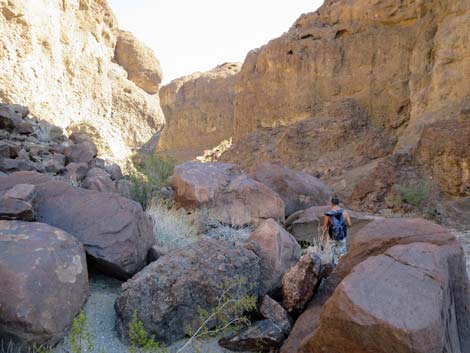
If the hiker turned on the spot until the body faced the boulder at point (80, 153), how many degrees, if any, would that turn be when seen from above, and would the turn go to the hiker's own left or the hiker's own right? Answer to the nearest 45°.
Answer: approximately 90° to the hiker's own left

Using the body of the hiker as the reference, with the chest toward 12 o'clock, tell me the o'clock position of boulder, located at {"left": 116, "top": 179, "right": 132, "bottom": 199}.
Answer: The boulder is roughly at 9 o'clock from the hiker.

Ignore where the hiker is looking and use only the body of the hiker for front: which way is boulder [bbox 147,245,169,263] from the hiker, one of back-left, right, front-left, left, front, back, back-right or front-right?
back-left

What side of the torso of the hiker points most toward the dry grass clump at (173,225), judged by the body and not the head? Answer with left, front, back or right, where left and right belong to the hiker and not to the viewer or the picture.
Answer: left

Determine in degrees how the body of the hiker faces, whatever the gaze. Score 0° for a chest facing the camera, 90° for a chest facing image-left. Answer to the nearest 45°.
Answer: approximately 180°

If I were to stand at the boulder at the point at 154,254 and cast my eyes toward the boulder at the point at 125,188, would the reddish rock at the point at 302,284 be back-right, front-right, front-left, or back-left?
back-right

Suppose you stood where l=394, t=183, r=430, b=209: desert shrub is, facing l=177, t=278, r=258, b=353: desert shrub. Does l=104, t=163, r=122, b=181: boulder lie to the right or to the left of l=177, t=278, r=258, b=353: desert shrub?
right

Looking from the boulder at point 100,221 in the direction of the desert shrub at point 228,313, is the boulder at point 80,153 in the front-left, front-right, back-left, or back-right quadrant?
back-left

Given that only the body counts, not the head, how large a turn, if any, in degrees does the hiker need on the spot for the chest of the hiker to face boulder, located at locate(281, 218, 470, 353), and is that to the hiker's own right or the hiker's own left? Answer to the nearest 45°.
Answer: approximately 180°

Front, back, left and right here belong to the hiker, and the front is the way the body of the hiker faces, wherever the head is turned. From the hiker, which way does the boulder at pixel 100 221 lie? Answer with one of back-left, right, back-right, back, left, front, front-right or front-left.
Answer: back-left

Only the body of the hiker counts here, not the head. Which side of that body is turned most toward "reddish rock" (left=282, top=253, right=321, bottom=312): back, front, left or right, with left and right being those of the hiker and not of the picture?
back

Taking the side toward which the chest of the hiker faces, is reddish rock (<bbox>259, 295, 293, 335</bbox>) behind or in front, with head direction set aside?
behind

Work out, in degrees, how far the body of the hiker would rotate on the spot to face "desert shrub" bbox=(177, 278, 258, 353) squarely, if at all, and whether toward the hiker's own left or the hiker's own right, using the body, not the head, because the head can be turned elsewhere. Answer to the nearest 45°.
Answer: approximately 180°

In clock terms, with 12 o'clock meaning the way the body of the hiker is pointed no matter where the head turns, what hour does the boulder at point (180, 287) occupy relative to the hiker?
The boulder is roughly at 7 o'clock from the hiker.
